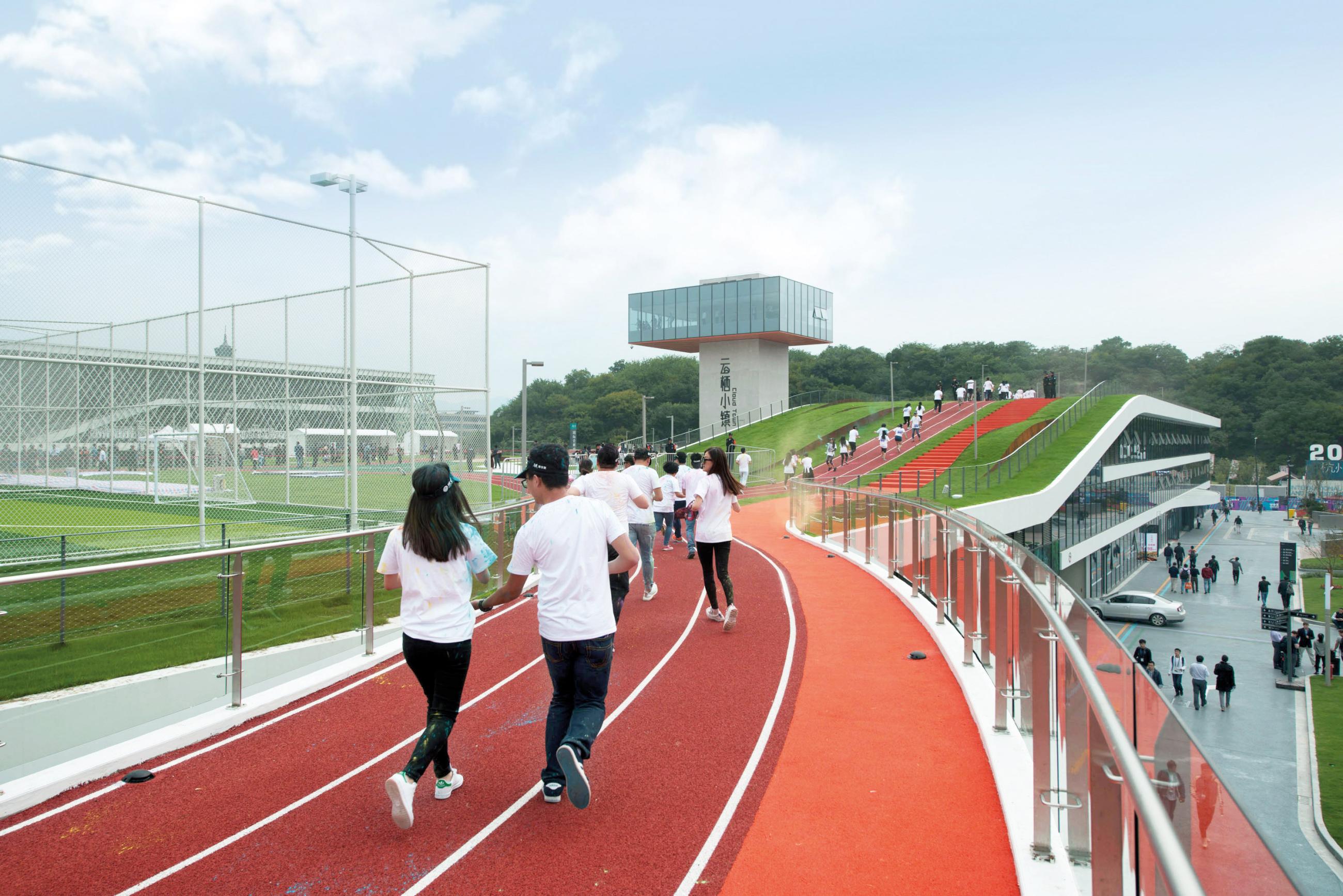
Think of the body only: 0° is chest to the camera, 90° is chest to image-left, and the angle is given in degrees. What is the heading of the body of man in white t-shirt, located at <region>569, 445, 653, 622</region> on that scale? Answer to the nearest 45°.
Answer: approximately 180°

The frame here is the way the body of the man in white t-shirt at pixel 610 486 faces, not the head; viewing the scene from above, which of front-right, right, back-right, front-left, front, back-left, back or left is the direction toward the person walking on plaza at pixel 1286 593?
front-right

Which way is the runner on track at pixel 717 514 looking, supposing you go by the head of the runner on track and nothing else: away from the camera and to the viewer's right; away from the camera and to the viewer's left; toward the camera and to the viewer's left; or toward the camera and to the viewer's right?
away from the camera and to the viewer's left

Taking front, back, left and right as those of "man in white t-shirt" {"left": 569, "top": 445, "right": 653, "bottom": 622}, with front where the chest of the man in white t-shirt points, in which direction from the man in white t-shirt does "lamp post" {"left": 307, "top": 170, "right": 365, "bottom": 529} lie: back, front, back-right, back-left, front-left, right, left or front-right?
front-left

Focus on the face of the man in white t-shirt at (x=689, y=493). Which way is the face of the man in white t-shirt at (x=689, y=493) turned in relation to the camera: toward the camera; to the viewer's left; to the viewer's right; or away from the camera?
away from the camera

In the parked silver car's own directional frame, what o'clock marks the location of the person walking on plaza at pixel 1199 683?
The person walking on plaza is roughly at 9 o'clock from the parked silver car.

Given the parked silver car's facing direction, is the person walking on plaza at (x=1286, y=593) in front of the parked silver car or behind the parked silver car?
behind

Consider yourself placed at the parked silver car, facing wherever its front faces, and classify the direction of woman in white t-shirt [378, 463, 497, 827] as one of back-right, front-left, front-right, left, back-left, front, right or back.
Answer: left

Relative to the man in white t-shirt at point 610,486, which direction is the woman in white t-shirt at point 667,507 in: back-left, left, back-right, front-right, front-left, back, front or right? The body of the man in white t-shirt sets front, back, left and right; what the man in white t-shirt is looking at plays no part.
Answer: front

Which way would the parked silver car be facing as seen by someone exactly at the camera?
facing to the left of the viewer

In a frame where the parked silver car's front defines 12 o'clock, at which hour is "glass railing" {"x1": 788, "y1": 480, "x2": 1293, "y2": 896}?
The glass railing is roughly at 9 o'clock from the parked silver car.

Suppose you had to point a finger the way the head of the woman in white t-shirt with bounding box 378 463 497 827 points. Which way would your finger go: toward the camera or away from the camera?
away from the camera

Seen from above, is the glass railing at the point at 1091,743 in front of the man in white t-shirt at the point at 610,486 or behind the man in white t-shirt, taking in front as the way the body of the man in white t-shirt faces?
behind

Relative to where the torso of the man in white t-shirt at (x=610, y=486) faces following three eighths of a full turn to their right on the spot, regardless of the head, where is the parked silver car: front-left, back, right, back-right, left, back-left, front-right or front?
left

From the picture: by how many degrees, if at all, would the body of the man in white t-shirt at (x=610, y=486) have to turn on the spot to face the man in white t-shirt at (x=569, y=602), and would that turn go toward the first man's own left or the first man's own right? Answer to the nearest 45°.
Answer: approximately 180°

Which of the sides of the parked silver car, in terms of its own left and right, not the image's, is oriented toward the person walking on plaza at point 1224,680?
left

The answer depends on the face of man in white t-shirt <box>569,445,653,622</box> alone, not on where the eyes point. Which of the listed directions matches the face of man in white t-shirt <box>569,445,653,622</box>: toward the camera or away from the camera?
away from the camera

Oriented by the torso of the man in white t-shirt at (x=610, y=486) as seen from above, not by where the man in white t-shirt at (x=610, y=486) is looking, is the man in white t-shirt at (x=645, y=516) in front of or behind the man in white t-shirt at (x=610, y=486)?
in front
